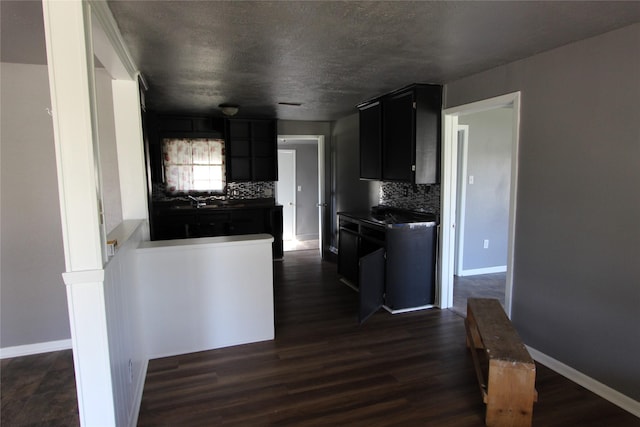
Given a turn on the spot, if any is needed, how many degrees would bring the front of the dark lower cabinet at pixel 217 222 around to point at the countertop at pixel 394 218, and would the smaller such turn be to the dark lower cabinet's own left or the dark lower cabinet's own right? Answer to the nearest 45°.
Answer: approximately 45° to the dark lower cabinet's own left

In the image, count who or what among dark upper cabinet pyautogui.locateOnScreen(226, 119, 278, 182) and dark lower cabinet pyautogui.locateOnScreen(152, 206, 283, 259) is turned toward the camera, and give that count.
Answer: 2

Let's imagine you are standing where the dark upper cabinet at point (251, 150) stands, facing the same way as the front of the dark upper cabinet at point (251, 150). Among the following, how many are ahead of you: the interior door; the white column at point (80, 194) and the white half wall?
2

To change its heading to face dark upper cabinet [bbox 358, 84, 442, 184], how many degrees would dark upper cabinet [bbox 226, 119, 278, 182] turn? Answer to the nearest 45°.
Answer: approximately 45° to its left

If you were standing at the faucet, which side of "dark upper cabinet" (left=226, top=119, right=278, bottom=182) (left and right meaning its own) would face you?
right

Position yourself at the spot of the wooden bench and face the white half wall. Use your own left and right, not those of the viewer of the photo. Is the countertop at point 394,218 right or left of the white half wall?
right

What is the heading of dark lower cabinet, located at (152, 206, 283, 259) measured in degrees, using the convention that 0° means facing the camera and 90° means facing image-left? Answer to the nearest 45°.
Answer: approximately 0°

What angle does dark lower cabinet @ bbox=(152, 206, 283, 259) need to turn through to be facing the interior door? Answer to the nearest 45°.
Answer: approximately 135° to its left

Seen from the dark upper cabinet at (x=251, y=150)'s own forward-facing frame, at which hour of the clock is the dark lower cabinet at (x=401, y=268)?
The dark lower cabinet is roughly at 11 o'clock from the dark upper cabinet.
